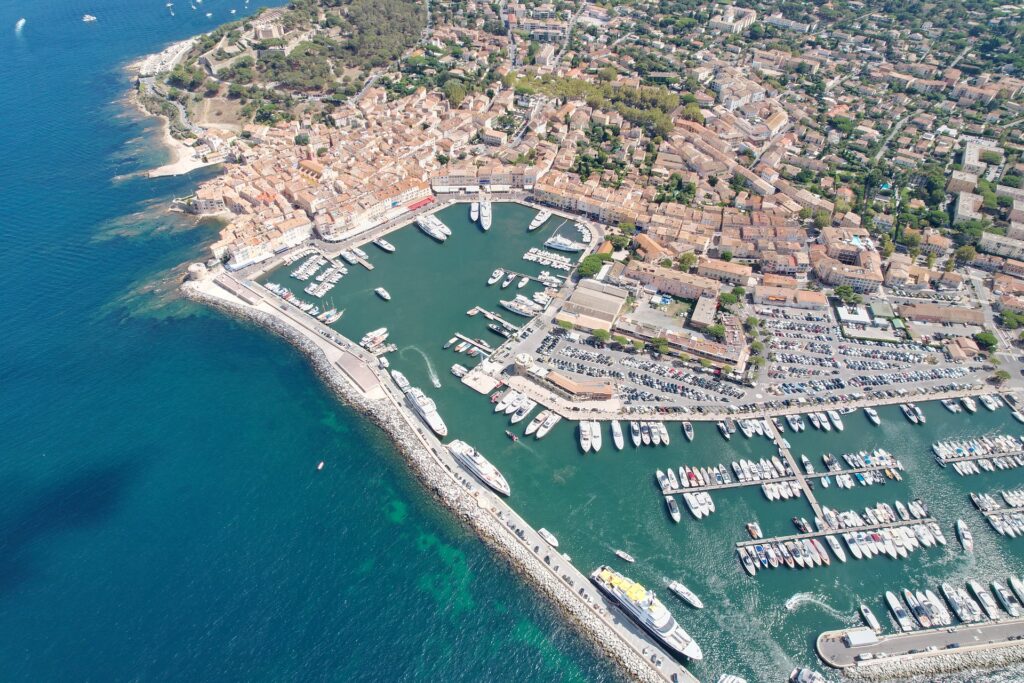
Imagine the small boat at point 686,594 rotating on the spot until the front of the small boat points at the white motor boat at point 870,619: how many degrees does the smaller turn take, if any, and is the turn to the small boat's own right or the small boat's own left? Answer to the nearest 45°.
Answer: approximately 90° to the small boat's own left

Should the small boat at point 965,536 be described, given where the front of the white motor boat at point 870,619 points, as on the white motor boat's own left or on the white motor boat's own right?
on the white motor boat's own right

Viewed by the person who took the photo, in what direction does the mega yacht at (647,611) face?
facing the viewer and to the right of the viewer

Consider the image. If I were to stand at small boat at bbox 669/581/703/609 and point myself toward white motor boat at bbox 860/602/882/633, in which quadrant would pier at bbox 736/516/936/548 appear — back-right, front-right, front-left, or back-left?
front-left

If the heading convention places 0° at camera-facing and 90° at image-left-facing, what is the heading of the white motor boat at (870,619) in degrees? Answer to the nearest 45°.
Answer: approximately 135°

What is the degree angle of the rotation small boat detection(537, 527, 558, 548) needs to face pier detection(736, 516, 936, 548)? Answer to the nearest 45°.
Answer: approximately 45° to its left

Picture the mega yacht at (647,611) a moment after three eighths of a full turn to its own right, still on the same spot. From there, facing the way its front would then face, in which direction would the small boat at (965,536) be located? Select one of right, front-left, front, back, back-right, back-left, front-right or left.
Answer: back-right

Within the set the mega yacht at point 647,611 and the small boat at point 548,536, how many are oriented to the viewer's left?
0

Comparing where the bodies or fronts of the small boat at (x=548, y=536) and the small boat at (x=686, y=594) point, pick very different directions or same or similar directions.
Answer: same or similar directions

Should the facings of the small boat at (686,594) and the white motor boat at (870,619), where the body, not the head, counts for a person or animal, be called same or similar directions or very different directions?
very different directions

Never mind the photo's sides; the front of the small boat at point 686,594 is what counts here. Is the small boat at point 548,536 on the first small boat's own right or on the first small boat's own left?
on the first small boat's own right

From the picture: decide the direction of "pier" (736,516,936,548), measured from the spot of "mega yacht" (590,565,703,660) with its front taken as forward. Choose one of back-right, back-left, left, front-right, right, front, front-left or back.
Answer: left

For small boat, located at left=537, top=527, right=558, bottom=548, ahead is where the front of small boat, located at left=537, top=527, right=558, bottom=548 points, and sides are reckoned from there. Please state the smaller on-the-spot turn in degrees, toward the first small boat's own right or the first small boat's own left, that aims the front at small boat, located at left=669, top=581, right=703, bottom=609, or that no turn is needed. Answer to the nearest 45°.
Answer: approximately 45° to the first small boat's own left

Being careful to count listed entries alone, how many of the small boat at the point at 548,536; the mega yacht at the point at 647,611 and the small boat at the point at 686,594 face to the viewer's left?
0

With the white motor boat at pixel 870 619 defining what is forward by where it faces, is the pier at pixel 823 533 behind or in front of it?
in front

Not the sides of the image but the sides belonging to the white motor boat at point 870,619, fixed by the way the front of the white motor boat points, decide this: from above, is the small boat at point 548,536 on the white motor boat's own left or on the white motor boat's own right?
on the white motor boat's own left

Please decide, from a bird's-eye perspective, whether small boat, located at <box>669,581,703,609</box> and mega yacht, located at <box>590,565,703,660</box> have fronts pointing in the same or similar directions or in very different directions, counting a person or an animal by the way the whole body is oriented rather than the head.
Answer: same or similar directions

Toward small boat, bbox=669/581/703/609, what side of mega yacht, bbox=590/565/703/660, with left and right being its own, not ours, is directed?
left
